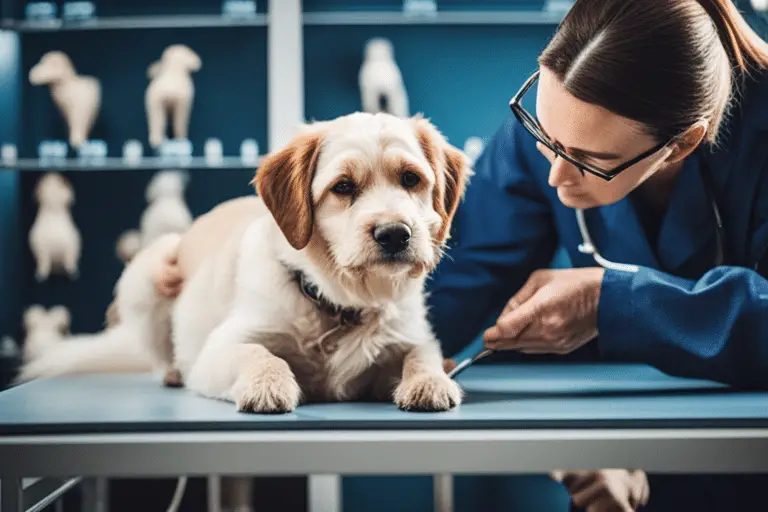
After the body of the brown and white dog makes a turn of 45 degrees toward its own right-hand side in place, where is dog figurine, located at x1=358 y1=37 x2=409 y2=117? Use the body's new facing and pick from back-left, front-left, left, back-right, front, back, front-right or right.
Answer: back

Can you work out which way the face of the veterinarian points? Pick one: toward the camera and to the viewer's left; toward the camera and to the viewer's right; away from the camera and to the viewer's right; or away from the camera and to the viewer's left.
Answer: toward the camera and to the viewer's left

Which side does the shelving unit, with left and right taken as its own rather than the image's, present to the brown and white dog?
front

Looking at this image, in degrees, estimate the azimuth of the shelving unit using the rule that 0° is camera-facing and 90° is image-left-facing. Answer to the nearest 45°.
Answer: approximately 0°

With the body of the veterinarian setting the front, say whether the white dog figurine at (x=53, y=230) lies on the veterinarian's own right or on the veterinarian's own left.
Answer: on the veterinarian's own right

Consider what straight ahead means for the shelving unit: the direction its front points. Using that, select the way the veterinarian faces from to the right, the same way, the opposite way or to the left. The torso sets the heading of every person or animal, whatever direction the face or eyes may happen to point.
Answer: to the right

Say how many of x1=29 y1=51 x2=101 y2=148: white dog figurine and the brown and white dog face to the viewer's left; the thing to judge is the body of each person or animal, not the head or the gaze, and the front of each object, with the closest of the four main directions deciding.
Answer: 1

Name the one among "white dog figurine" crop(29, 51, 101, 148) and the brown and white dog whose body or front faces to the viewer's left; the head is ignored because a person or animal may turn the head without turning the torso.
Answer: the white dog figurine

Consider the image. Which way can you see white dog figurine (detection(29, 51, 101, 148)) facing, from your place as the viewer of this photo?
facing to the left of the viewer
